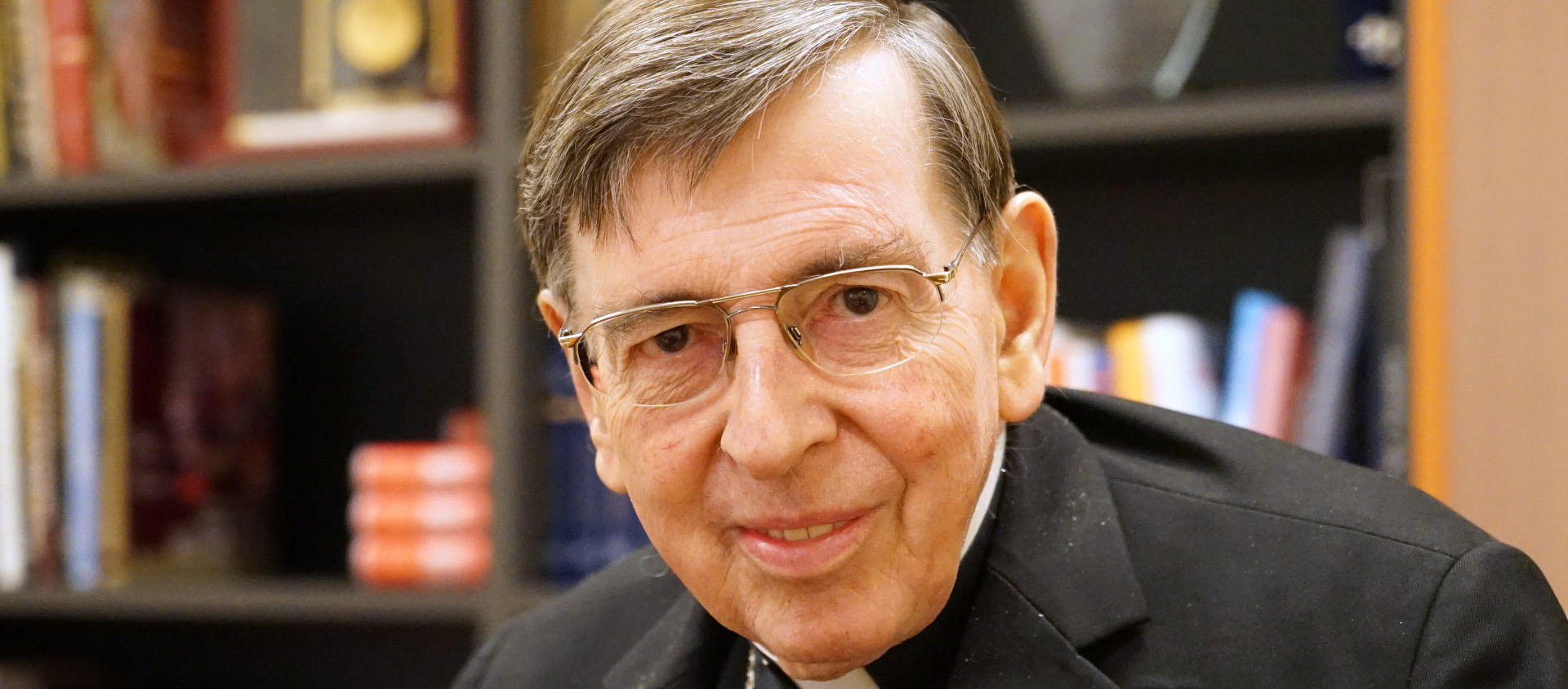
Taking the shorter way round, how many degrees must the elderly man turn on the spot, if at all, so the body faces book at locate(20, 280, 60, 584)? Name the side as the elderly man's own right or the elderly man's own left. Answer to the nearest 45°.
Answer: approximately 90° to the elderly man's own right

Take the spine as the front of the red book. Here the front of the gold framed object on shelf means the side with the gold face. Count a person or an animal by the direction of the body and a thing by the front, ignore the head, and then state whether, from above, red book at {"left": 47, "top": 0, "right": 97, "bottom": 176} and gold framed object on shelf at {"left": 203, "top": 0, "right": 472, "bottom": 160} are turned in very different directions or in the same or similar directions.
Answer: same or similar directions

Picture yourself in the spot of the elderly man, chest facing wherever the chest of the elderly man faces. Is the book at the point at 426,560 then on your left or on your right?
on your right

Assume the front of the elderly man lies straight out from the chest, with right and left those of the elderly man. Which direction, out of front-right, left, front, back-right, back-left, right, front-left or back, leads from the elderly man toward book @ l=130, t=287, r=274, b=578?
right

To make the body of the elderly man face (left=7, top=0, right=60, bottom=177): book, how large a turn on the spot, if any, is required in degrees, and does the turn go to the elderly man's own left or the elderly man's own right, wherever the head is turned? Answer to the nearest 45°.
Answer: approximately 90° to the elderly man's own right

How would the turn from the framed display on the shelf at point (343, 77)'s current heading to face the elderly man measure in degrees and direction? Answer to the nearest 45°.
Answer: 0° — it already faces them

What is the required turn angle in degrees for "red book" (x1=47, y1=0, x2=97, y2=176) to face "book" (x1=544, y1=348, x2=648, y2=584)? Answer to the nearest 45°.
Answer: approximately 45° to its left

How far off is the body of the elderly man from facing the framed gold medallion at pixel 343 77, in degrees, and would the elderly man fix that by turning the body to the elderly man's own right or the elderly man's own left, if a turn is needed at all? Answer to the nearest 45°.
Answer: approximately 90° to the elderly man's own right

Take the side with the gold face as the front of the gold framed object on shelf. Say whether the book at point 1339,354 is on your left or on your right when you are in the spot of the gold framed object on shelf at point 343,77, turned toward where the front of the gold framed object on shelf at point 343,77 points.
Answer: on your left

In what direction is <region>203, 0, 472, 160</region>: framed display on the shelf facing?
toward the camera

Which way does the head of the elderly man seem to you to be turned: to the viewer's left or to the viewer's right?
to the viewer's left

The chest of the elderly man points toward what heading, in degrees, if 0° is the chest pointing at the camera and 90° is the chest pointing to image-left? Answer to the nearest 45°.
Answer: approximately 45°
